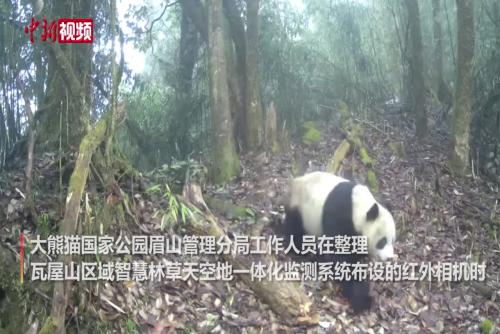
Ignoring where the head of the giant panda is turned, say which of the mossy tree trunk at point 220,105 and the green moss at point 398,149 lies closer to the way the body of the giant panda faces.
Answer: the green moss

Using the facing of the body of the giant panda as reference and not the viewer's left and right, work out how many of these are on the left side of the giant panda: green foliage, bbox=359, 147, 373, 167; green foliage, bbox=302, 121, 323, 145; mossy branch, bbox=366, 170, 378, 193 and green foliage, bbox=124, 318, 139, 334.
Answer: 3

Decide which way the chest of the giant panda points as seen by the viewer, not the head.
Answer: to the viewer's right

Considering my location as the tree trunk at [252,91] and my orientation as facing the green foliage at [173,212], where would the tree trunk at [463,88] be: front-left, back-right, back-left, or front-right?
back-left

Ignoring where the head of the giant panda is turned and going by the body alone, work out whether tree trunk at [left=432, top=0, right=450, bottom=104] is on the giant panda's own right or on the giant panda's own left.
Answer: on the giant panda's own left

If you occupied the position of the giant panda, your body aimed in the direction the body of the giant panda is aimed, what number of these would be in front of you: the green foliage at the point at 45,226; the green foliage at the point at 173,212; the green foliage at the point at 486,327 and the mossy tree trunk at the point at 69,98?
1

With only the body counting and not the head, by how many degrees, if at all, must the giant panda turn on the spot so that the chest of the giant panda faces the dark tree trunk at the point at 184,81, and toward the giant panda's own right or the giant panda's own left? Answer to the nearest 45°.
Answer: approximately 135° to the giant panda's own left

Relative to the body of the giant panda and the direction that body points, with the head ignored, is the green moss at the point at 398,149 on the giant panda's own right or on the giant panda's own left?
on the giant panda's own left

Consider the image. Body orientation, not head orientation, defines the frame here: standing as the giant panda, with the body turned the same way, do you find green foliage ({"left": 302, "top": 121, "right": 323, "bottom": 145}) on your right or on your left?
on your left

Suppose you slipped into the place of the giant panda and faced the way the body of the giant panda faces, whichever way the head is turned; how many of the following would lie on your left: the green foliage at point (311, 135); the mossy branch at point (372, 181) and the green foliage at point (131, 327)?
2

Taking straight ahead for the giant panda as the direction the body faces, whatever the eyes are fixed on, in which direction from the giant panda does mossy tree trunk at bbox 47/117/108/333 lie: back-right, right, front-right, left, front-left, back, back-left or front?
back-right

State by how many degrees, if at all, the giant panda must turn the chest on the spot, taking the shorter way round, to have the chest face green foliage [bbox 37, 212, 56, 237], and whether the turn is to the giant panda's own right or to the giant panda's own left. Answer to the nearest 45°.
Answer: approximately 135° to the giant panda's own right

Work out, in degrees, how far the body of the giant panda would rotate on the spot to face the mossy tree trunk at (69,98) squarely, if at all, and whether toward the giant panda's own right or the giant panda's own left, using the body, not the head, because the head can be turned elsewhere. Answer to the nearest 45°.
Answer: approximately 180°
